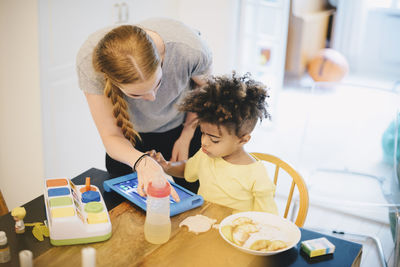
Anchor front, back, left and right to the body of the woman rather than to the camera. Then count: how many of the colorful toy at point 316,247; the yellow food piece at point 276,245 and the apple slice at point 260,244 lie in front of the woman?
3

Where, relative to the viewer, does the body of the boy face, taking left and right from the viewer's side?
facing the viewer and to the left of the viewer

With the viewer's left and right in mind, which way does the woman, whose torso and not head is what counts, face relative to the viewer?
facing the viewer and to the right of the viewer

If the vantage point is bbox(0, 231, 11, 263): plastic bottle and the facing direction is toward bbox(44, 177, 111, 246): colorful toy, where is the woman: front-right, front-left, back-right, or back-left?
front-left

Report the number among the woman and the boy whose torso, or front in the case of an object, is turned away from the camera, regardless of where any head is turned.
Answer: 0

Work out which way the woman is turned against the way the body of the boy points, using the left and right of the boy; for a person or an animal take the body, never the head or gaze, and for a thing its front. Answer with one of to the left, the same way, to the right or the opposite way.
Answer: to the left

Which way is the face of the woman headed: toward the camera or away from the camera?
toward the camera

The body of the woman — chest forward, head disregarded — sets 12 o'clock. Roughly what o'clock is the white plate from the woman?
The white plate is roughly at 12 o'clock from the woman.
